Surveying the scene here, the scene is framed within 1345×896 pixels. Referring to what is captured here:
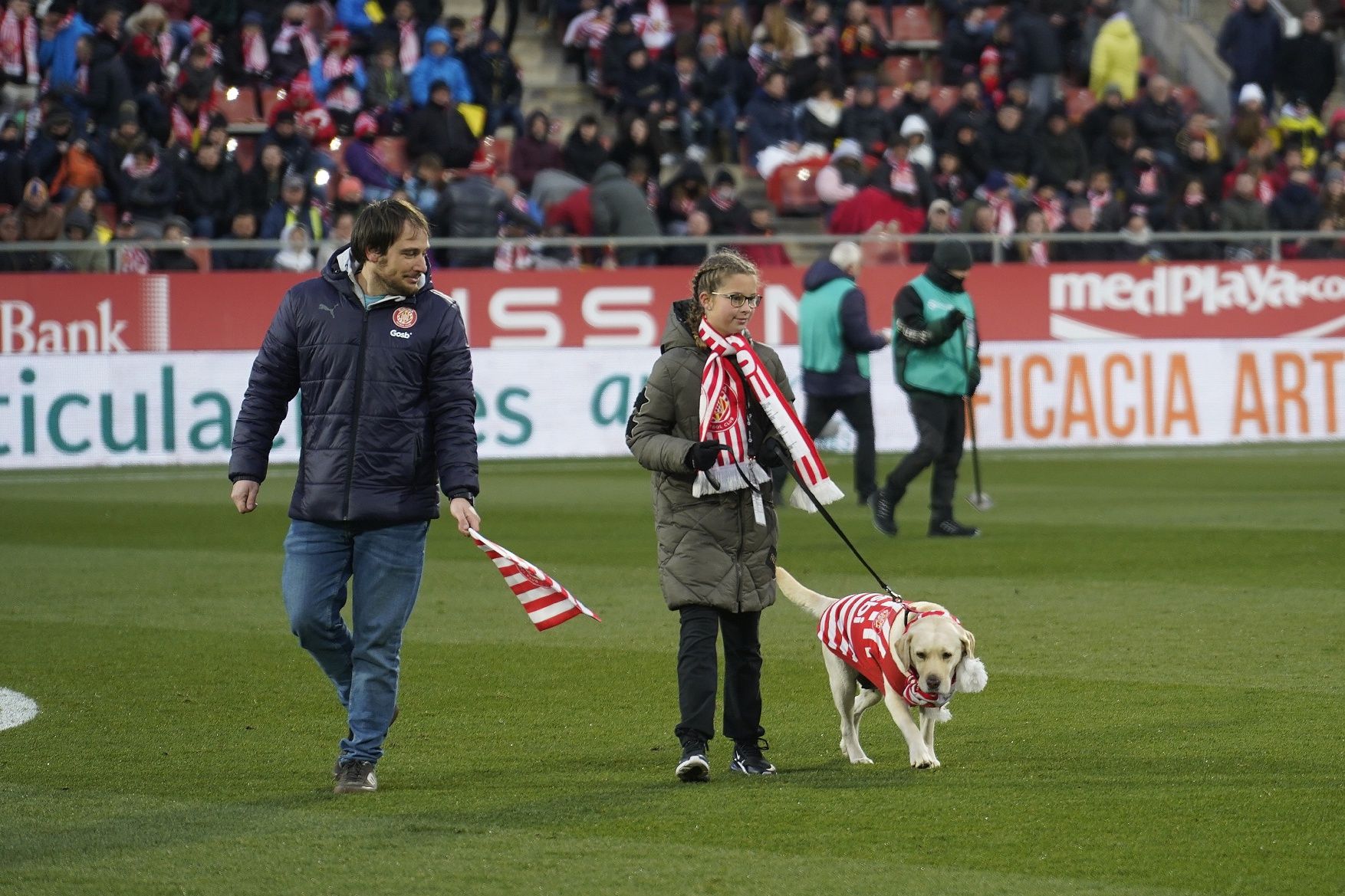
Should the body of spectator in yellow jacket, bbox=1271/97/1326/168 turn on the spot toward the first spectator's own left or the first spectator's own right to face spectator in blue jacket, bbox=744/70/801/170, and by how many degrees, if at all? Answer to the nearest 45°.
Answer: approximately 45° to the first spectator's own right

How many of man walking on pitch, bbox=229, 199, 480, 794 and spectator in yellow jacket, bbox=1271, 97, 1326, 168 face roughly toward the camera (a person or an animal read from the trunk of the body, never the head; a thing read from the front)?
2

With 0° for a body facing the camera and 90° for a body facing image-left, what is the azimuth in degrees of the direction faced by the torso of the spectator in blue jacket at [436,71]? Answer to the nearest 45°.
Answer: approximately 0°

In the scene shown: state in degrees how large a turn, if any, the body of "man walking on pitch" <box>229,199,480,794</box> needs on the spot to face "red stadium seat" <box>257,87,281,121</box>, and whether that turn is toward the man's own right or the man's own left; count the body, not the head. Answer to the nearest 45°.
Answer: approximately 180°

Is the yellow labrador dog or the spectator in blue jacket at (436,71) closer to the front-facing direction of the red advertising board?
the yellow labrador dog

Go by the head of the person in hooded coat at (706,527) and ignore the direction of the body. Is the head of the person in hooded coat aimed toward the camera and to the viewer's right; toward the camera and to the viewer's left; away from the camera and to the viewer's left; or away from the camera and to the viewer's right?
toward the camera and to the viewer's right

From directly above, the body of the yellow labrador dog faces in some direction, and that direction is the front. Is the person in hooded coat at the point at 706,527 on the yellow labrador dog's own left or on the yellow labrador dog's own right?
on the yellow labrador dog's own right

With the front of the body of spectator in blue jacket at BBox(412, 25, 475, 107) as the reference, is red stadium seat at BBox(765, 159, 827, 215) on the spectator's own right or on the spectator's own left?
on the spectator's own left

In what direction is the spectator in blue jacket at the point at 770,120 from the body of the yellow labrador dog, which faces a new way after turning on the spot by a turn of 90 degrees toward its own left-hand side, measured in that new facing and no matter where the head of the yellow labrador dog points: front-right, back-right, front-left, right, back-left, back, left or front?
front-left

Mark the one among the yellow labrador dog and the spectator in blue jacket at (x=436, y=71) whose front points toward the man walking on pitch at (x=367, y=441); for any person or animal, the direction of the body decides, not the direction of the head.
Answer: the spectator in blue jacket
